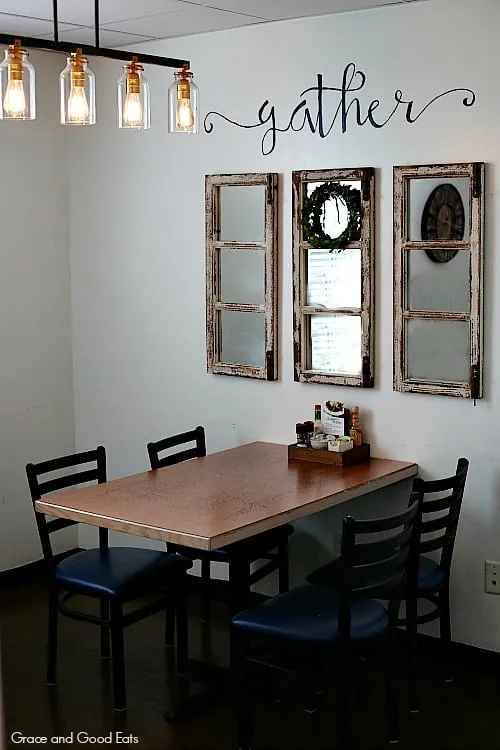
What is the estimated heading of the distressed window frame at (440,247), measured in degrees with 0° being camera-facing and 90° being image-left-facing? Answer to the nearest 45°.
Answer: approximately 45°

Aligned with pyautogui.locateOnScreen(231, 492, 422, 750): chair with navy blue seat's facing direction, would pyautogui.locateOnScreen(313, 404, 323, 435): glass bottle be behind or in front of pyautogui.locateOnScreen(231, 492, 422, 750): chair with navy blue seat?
in front

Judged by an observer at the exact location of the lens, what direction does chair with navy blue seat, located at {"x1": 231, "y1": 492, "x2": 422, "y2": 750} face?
facing away from the viewer and to the left of the viewer

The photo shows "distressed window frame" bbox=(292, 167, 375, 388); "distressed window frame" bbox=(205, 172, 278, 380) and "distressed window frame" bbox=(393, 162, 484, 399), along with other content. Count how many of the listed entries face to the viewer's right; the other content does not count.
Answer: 0

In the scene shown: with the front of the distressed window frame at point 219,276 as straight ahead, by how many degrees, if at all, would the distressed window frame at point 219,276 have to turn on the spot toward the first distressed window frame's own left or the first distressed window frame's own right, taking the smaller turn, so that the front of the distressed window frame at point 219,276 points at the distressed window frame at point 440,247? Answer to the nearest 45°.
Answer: approximately 90° to the first distressed window frame's own left

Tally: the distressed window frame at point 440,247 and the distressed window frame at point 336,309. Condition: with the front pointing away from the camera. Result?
0

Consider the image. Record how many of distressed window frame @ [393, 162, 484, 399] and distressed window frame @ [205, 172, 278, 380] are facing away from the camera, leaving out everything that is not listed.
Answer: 0

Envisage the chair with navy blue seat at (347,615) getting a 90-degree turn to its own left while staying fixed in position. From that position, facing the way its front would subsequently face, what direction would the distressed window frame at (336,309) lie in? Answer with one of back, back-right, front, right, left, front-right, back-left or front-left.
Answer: back-right
